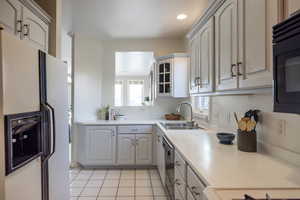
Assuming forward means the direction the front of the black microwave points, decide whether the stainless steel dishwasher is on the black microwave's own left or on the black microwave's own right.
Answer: on the black microwave's own right

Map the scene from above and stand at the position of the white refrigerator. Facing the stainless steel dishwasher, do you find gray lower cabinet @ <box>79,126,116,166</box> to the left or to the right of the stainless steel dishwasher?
left

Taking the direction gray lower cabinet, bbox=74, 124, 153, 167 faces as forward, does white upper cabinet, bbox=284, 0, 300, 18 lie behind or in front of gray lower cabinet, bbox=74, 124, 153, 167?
in front

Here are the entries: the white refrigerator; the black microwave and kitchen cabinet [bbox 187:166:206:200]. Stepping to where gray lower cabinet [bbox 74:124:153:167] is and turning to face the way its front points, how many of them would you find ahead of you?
3

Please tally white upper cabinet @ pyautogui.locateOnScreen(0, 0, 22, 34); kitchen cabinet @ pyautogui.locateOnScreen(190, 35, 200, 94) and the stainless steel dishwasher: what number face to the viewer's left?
2

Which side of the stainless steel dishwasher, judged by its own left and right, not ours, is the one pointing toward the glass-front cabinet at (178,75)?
right

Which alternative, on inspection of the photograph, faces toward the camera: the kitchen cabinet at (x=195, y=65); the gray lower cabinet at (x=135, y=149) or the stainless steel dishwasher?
the gray lower cabinet

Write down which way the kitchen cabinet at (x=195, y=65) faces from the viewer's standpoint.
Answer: facing to the left of the viewer

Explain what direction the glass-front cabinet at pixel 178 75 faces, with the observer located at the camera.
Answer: facing the viewer and to the left of the viewer

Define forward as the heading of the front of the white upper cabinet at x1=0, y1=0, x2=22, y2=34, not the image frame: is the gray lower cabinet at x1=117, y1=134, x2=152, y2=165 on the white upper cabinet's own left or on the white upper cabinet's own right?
on the white upper cabinet's own left

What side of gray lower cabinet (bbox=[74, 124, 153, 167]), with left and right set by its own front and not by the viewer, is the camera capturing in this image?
front

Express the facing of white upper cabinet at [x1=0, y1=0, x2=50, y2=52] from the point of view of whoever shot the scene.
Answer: facing the viewer and to the right of the viewer

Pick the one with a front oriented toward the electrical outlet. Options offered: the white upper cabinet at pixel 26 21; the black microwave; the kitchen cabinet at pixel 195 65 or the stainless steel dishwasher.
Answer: the white upper cabinet

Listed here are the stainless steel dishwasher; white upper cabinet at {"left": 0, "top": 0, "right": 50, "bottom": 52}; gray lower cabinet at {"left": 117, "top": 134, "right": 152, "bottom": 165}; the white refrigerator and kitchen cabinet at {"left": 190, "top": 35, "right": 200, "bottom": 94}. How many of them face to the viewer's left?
2

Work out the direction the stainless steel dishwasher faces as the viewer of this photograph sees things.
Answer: facing to the left of the viewer

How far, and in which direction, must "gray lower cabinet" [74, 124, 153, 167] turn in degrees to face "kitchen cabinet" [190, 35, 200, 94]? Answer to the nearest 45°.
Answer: approximately 45° to its left

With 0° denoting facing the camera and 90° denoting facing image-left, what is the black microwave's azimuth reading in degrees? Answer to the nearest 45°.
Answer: approximately 45°
